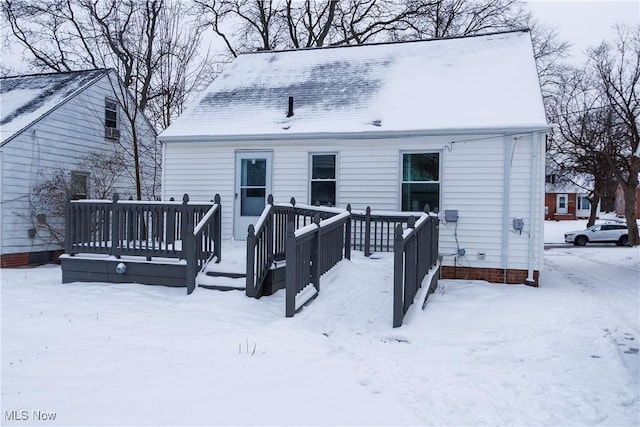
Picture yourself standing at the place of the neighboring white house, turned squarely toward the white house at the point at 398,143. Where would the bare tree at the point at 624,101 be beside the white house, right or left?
left

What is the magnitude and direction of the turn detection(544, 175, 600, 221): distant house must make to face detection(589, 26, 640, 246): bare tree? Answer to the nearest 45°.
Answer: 0° — it already faces it

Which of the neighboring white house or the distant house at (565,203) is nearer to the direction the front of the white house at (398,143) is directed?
the distant house

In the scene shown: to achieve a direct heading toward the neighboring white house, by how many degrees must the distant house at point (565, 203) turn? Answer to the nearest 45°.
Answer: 0° — it already faces it

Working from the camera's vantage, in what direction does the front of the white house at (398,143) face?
facing away from the viewer

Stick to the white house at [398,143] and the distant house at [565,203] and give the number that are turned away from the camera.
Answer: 1

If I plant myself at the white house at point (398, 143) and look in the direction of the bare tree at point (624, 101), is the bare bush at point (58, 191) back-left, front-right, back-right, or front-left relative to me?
back-left

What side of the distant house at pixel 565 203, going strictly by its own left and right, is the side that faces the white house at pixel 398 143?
front

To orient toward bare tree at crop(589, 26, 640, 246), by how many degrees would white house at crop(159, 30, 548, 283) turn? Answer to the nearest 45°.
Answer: approximately 45° to its right

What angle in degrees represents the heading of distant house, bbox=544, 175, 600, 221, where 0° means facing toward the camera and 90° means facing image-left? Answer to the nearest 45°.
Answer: approximately 0°
